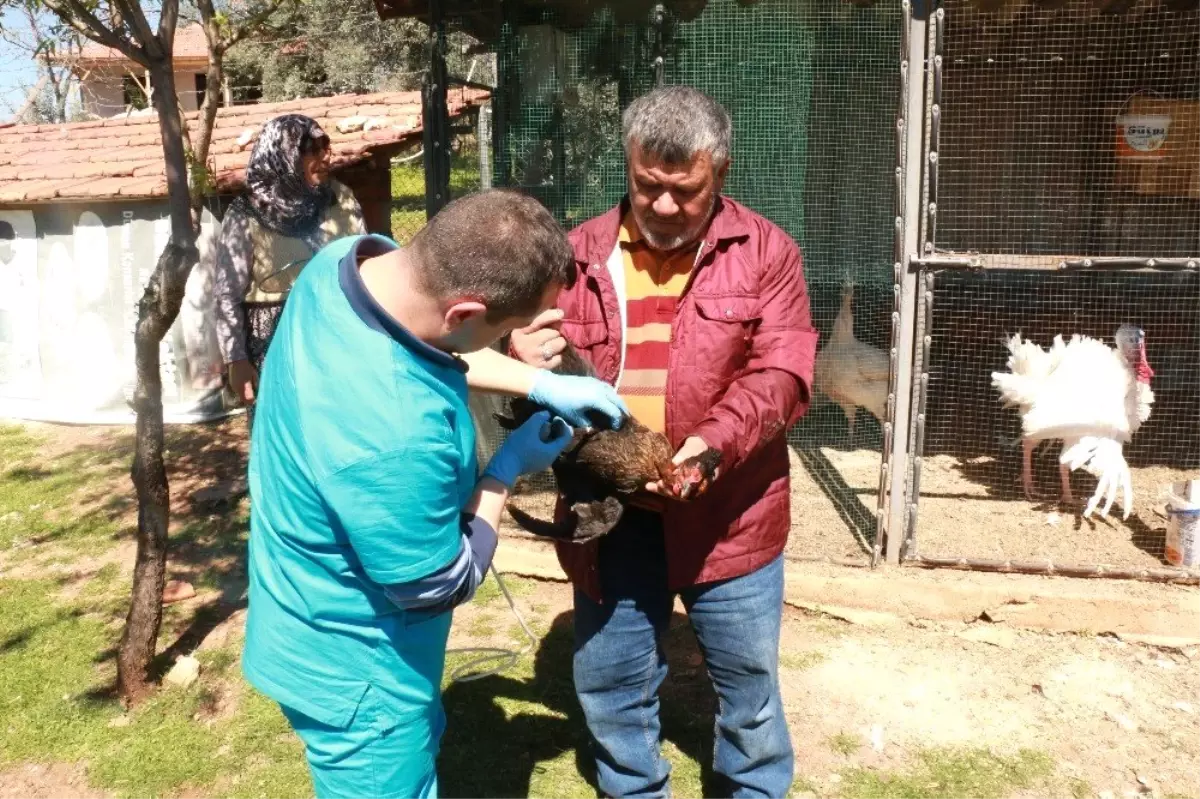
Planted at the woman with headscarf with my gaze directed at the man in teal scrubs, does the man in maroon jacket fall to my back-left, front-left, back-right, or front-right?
front-left

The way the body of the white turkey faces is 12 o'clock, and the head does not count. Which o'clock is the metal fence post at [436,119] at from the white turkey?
The metal fence post is roughly at 5 o'clock from the white turkey.

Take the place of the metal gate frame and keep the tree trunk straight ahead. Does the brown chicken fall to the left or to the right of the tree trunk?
left

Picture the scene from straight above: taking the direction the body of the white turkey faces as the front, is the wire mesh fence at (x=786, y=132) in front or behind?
behind

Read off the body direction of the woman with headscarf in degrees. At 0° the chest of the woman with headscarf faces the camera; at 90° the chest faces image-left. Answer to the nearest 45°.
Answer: approximately 315°

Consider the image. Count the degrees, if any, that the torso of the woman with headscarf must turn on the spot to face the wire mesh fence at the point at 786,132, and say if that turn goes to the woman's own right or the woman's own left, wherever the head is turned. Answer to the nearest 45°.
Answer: approximately 45° to the woman's own left

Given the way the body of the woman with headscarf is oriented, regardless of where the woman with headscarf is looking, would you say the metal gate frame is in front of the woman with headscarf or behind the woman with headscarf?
in front

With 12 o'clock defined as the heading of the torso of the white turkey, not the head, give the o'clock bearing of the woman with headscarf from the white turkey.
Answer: The woman with headscarf is roughly at 5 o'clock from the white turkey.

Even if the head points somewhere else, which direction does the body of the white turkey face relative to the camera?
to the viewer's right

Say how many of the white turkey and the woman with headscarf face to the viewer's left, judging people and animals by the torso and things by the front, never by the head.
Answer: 0

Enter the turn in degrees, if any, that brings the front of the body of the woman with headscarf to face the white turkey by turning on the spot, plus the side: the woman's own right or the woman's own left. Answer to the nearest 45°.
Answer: approximately 45° to the woman's own left

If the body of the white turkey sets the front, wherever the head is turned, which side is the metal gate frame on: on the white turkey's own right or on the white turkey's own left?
on the white turkey's own right
